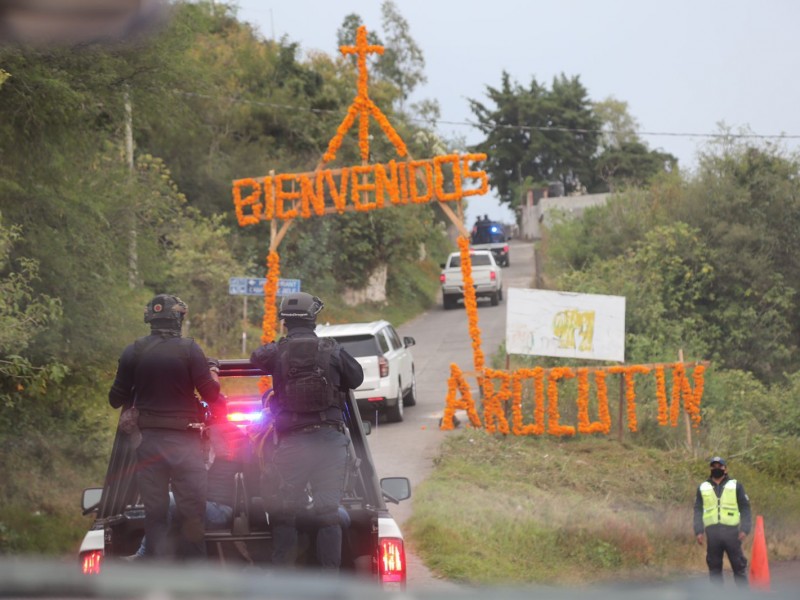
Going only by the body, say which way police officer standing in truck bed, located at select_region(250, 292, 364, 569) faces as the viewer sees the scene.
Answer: away from the camera

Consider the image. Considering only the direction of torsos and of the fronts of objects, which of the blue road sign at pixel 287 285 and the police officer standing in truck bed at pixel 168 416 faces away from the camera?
the police officer standing in truck bed

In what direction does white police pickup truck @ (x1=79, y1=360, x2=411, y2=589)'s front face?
away from the camera

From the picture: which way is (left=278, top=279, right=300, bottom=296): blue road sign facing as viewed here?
toward the camera

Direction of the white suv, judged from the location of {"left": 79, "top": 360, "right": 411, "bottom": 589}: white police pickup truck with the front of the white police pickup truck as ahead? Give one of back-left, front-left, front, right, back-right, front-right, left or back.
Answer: front

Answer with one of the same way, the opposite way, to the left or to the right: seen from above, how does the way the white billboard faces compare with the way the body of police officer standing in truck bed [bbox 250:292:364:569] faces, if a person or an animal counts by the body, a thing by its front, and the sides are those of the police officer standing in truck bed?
the opposite way

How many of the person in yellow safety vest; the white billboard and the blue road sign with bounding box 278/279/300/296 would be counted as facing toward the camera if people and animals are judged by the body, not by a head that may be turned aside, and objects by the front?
3

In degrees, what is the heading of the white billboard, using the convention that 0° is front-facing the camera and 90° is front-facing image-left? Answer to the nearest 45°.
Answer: approximately 0°

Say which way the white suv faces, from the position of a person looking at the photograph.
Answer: facing away from the viewer and to the right of the viewer

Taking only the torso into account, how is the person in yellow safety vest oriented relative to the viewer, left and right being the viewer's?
facing the viewer

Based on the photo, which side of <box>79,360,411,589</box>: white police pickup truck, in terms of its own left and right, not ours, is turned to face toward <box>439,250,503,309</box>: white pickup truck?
front

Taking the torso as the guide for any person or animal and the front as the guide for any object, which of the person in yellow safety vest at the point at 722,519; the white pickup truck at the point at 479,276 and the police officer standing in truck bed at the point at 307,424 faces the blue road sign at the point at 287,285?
the police officer standing in truck bed

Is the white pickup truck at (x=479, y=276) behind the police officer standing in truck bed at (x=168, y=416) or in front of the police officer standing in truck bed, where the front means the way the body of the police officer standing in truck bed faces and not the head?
in front
